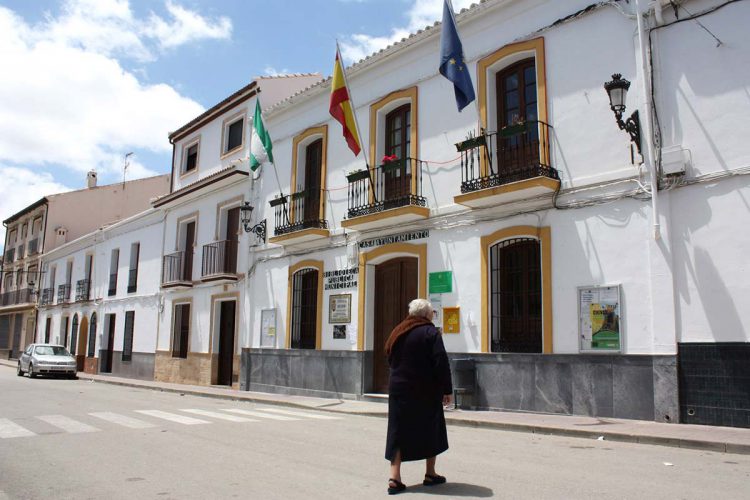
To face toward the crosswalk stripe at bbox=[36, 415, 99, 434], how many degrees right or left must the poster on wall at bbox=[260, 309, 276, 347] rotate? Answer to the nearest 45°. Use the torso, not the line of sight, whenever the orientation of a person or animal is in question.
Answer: approximately 45° to its left

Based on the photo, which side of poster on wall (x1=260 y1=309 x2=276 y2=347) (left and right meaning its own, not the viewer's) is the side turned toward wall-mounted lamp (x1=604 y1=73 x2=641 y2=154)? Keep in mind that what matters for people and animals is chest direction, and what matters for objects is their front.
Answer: left

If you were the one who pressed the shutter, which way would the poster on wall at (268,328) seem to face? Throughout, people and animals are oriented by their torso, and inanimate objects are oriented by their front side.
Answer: facing the viewer and to the left of the viewer

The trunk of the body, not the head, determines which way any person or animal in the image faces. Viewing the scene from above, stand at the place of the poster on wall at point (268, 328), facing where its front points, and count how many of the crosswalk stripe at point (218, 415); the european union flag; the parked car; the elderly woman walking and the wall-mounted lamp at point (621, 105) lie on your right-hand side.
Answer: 1

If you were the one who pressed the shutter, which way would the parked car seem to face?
facing the viewer and to the right of the viewer

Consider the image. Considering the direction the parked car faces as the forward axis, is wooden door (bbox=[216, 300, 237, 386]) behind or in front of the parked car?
in front

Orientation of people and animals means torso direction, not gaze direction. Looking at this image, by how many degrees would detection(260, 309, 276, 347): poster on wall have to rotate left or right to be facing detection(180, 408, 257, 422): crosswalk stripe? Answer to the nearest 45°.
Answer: approximately 45° to its left

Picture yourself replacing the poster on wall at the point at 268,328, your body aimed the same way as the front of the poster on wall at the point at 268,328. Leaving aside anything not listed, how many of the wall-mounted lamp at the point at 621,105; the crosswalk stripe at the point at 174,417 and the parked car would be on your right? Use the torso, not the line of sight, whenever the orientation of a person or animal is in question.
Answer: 1

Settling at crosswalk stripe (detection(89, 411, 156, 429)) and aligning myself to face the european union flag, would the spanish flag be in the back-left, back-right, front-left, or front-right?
front-left

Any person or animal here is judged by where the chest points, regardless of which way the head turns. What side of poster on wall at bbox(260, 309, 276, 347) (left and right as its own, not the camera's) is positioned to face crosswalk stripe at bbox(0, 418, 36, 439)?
front

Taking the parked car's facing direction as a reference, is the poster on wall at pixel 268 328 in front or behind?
in front

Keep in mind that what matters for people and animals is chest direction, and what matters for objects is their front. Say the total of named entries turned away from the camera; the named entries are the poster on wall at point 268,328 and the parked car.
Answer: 0

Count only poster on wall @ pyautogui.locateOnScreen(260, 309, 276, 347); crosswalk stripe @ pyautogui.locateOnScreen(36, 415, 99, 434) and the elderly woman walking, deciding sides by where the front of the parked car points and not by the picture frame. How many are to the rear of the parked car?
0

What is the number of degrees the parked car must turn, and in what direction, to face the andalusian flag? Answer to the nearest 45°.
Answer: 0° — it already faces it

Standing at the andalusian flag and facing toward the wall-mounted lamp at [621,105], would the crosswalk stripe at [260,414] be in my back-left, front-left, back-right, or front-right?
front-right

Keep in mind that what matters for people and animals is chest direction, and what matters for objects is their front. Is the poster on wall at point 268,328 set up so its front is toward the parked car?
no
